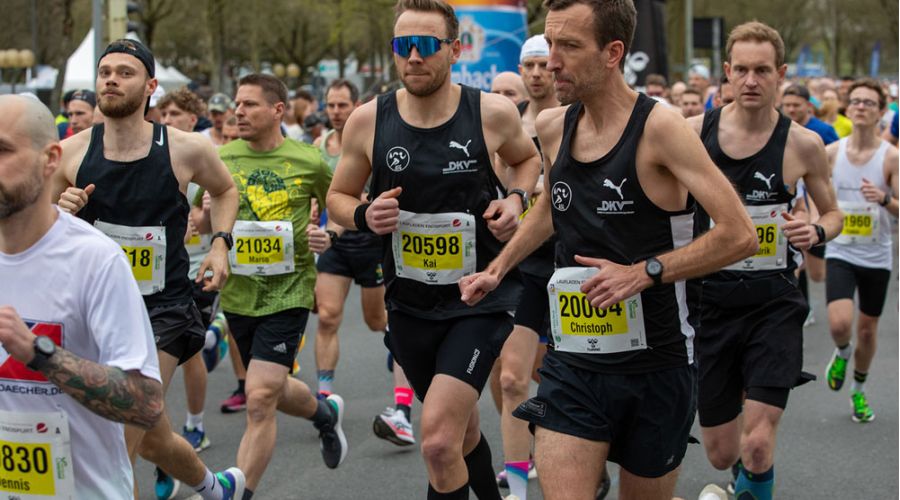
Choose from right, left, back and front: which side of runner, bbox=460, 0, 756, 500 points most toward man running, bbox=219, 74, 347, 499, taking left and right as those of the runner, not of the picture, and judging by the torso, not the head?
right

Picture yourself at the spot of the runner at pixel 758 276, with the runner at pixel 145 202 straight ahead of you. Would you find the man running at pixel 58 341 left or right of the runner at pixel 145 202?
left

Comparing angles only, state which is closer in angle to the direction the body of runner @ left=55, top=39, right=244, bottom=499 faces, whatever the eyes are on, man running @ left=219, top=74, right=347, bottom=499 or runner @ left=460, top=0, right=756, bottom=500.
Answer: the runner

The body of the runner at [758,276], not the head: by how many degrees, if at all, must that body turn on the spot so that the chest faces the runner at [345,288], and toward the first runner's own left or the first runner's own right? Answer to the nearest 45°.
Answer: approximately 135° to the first runner's own right

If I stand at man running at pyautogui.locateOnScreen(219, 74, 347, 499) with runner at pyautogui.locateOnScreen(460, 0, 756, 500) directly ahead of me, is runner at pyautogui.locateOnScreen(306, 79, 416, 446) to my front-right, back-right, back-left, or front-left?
back-left

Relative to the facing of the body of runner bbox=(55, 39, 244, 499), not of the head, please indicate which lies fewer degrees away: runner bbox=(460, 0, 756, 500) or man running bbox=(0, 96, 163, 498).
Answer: the man running

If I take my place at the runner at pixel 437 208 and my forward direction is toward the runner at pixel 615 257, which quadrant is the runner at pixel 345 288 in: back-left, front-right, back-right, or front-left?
back-left

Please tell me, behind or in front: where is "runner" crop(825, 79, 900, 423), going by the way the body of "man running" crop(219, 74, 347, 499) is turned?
behind

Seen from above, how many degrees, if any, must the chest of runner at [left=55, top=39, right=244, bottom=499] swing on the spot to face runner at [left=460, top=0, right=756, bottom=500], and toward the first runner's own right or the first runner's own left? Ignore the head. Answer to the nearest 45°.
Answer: approximately 90° to the first runner's own left

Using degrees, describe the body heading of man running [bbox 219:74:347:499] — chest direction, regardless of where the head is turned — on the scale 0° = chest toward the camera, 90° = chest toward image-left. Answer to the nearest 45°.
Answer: approximately 45°
